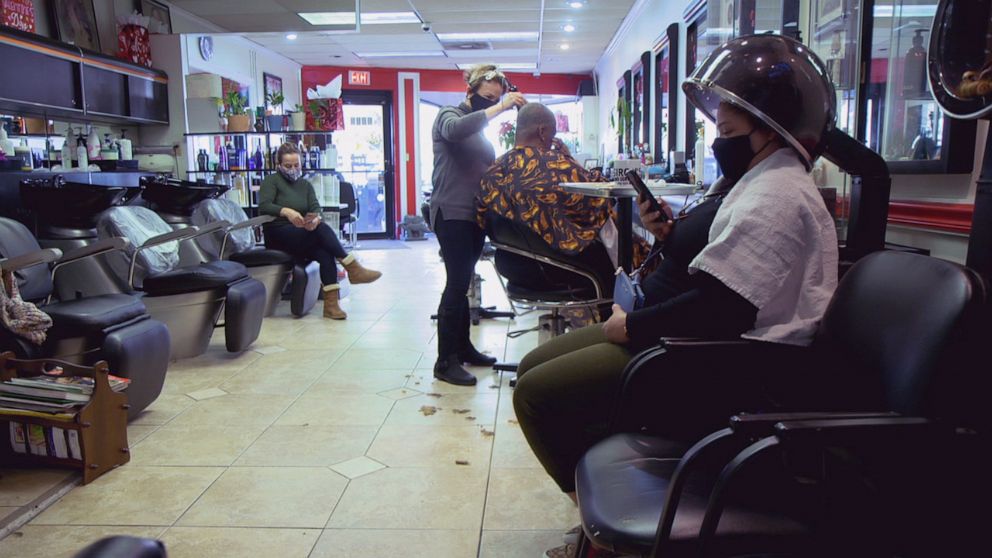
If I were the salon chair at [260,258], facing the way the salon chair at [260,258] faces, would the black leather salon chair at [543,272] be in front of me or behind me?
in front

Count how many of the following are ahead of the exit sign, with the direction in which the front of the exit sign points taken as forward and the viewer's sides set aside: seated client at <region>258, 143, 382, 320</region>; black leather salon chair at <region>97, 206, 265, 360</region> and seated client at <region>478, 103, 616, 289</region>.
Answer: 3

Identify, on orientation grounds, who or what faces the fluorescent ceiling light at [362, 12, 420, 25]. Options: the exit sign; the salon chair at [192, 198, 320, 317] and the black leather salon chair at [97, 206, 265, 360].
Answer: the exit sign

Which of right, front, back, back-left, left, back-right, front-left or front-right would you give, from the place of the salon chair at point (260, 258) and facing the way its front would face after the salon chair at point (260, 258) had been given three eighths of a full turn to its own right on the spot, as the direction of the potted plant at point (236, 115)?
right

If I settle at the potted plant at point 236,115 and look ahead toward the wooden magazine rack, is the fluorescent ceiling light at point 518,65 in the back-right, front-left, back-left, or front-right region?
back-left

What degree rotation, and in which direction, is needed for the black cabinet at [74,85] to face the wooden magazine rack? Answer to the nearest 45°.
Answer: approximately 45° to its right

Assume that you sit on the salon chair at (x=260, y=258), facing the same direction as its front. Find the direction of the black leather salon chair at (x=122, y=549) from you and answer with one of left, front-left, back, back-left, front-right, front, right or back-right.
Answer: front-right

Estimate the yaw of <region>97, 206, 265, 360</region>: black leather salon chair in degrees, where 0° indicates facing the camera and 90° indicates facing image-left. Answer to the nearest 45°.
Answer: approximately 315°

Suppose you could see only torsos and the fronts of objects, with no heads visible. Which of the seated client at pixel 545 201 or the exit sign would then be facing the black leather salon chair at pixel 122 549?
the exit sign

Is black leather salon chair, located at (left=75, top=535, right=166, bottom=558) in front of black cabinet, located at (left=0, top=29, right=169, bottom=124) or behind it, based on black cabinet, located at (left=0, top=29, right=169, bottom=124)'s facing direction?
in front

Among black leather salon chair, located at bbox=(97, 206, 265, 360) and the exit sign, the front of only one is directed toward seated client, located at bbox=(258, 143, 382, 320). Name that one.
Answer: the exit sign

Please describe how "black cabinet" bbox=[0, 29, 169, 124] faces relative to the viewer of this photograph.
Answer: facing the viewer and to the right of the viewer

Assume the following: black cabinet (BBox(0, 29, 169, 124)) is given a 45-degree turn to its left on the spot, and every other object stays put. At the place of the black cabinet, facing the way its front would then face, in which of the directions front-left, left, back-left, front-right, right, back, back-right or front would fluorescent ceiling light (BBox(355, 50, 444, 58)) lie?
front-left

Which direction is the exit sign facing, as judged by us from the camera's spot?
facing the viewer

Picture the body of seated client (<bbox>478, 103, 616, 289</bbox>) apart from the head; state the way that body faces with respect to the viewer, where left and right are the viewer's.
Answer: facing away from the viewer and to the right of the viewer

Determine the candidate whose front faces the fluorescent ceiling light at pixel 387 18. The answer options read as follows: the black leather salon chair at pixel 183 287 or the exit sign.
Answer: the exit sign

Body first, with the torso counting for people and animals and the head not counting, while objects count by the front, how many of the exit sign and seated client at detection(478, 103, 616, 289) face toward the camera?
1

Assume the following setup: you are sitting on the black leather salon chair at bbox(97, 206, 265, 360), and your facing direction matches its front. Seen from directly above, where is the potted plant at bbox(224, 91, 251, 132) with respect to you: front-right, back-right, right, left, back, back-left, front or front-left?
back-left
